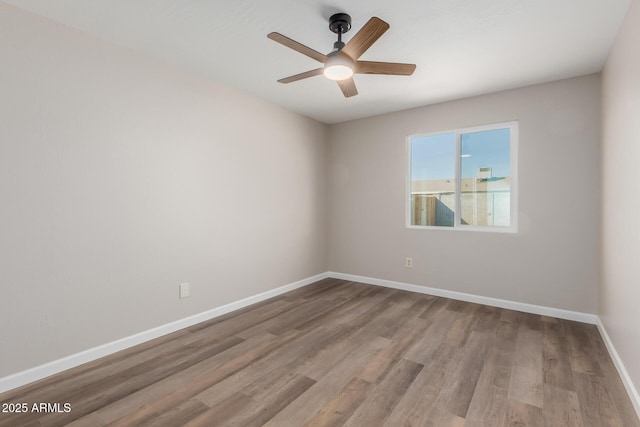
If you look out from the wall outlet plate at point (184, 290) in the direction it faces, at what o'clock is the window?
The window is roughly at 11 o'clock from the wall outlet plate.

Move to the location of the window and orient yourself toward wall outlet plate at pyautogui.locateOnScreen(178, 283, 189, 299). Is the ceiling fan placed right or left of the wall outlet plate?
left

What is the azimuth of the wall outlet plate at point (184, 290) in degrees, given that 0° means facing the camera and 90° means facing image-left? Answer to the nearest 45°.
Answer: approximately 315°
